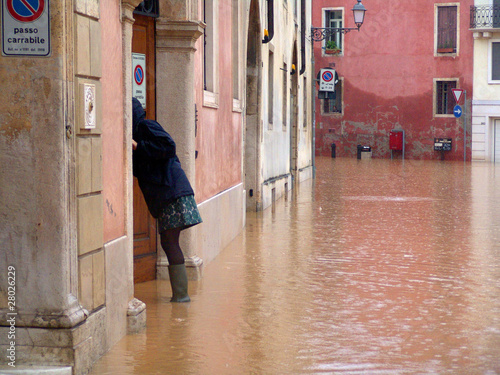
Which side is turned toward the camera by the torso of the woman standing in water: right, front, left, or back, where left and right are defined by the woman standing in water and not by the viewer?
left

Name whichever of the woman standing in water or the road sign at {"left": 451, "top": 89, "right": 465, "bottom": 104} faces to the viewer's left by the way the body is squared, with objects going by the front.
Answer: the woman standing in water

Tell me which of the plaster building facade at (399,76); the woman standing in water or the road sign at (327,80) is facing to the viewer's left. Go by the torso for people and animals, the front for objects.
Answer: the woman standing in water

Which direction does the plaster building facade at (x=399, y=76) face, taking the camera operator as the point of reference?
facing the viewer

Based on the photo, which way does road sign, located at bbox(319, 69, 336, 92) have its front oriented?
toward the camera

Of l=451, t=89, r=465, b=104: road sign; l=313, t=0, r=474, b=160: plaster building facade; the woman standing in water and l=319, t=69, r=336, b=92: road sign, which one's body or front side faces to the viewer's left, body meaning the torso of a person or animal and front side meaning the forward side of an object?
the woman standing in water

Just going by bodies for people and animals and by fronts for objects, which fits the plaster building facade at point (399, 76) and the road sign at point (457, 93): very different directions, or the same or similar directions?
same or similar directions

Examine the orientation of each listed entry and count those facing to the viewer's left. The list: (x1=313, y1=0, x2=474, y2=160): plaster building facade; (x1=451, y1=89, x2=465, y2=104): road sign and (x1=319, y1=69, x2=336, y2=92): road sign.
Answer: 0

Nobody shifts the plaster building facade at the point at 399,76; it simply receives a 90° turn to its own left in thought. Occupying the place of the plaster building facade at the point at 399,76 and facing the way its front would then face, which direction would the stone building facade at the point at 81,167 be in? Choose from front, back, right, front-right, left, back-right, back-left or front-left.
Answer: right

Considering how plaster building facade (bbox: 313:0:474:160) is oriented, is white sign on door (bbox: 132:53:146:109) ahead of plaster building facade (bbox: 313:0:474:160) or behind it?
ahead

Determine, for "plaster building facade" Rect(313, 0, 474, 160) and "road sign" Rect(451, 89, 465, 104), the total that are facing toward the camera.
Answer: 2

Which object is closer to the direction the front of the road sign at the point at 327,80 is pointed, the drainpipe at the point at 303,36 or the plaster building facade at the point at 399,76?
the drainpipe

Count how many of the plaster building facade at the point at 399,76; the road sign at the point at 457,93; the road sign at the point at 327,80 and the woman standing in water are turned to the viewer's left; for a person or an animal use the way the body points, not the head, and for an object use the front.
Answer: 1

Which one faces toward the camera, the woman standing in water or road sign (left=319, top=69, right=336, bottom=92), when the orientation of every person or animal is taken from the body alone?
the road sign

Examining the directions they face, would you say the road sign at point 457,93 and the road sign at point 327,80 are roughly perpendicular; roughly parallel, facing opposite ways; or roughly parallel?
roughly parallel

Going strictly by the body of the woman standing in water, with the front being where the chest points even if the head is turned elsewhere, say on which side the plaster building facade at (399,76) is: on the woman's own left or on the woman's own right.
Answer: on the woman's own right
